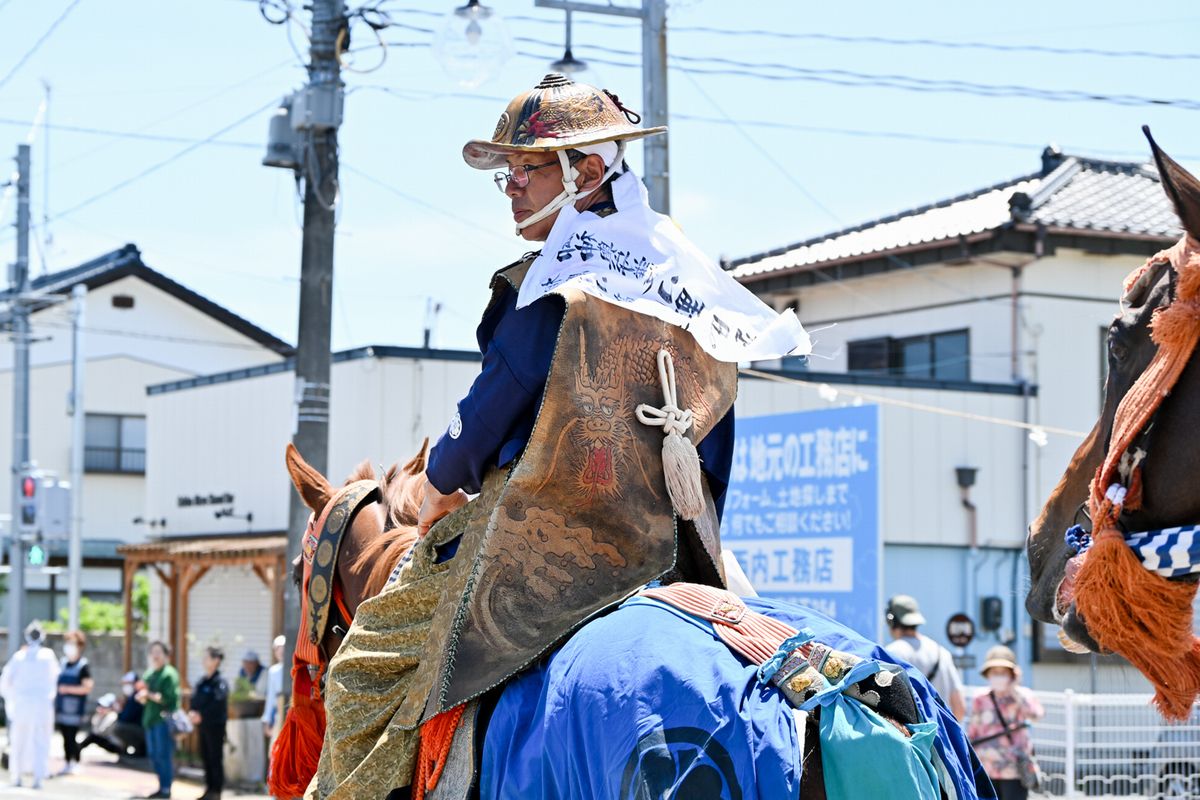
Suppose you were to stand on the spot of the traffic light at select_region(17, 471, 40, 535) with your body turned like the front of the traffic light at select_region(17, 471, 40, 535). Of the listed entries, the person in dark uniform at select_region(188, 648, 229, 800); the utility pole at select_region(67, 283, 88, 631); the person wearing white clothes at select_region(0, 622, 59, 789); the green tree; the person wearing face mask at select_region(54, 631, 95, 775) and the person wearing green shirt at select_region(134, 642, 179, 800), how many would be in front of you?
4

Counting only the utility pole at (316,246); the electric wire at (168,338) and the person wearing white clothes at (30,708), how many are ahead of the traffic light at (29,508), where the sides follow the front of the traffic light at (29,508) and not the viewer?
2

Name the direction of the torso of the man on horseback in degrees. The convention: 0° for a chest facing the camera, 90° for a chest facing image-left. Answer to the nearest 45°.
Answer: approximately 135°

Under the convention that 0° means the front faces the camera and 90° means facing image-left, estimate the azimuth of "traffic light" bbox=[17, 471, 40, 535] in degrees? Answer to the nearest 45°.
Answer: approximately 0°

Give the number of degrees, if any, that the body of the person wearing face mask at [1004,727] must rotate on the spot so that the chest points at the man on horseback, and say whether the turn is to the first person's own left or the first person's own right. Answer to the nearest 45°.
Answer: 0° — they already face them
